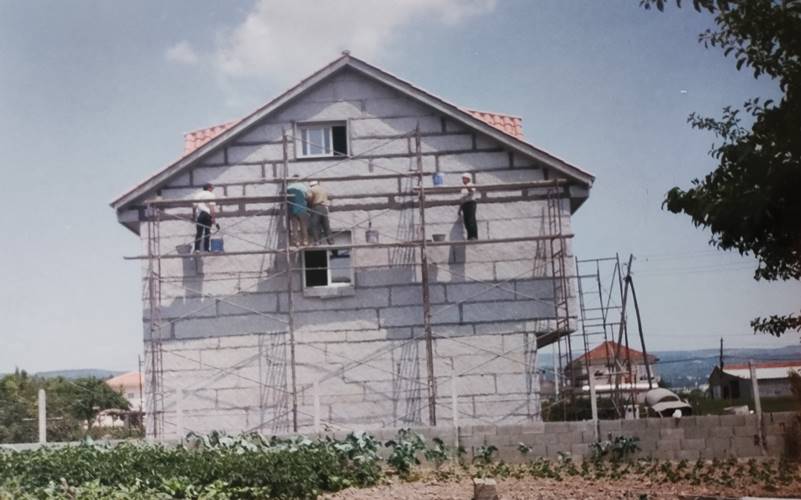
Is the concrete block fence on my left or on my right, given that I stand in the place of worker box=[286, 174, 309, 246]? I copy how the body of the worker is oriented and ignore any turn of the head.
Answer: on my right

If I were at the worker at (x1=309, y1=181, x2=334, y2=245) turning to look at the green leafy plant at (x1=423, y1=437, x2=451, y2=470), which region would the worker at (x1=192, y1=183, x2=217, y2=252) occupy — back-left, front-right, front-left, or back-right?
back-right

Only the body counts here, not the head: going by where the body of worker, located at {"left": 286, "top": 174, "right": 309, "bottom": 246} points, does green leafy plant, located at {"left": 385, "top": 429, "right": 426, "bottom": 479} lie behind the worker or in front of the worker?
behind

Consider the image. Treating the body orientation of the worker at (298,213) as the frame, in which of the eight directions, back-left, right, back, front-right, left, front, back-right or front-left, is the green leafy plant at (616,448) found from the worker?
back-right

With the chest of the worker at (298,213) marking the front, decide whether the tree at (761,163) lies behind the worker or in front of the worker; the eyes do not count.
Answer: behind

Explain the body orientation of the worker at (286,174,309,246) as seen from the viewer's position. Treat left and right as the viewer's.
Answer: facing away from the viewer

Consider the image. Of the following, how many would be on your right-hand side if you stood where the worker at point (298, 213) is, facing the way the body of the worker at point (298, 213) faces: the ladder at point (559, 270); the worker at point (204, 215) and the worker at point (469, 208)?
2

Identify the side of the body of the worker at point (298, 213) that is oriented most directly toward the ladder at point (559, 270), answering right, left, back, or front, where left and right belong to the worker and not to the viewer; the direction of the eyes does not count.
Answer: right
